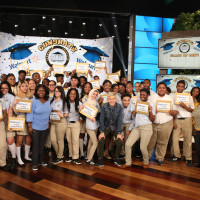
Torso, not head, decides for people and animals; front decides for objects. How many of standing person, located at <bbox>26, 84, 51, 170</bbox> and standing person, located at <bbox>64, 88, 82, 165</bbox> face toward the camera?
2

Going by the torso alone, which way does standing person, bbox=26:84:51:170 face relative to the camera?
toward the camera

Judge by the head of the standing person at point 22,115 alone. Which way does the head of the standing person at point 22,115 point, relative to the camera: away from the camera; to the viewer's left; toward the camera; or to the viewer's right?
toward the camera

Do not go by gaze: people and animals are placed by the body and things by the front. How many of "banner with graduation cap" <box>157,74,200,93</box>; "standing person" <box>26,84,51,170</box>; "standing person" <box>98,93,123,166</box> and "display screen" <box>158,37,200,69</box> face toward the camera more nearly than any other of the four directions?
4

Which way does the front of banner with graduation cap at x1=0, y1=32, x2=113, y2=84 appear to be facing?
toward the camera

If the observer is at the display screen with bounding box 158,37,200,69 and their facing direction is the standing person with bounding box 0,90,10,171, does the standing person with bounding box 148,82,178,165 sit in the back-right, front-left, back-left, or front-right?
front-left

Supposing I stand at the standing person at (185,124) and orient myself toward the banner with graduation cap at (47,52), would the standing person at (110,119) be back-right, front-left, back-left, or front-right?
front-left

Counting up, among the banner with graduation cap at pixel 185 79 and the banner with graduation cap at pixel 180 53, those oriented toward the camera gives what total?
2

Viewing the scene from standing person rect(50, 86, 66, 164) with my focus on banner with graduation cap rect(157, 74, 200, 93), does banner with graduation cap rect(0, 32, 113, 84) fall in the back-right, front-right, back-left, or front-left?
front-left

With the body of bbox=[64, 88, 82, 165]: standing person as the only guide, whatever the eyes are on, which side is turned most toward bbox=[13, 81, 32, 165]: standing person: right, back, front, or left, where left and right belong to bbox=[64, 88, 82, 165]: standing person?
right

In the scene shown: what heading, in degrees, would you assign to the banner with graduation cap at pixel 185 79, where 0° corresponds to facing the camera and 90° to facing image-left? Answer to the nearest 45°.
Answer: approximately 0°

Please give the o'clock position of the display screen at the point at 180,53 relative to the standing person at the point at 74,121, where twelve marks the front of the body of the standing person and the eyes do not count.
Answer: The display screen is roughly at 8 o'clock from the standing person.

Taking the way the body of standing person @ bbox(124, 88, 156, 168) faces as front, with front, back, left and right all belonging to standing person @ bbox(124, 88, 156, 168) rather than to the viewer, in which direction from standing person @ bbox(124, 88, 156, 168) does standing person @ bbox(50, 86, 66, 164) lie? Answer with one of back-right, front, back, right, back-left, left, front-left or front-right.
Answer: front-right

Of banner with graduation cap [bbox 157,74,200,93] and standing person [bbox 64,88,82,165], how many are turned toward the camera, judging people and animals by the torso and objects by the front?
2

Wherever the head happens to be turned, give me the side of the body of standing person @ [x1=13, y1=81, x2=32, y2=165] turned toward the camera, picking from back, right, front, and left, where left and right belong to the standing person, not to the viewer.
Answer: front
